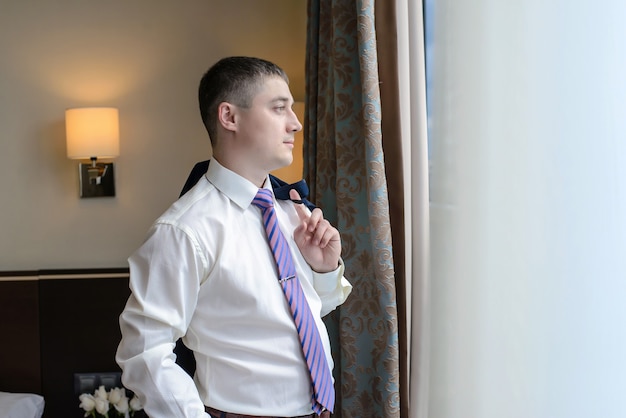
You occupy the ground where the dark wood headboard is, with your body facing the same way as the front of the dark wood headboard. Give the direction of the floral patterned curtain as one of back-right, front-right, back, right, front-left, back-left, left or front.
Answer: front-left

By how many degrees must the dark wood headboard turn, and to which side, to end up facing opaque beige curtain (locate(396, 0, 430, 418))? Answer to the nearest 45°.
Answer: approximately 45° to its left

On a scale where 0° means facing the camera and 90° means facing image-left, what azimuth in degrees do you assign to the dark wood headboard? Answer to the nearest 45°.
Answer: approximately 0°

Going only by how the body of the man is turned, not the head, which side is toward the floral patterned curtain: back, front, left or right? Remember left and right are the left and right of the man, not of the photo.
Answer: left

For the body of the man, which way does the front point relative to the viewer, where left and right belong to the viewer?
facing the viewer and to the right of the viewer

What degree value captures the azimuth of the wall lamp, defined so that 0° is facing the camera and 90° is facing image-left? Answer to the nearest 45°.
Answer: approximately 0°

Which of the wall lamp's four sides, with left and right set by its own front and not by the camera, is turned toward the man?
front

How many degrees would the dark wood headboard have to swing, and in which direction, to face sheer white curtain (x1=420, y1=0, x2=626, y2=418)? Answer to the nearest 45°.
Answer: approximately 45° to its left

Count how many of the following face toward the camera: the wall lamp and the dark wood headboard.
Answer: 2

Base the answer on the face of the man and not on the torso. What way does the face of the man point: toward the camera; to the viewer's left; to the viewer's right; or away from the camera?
to the viewer's right
